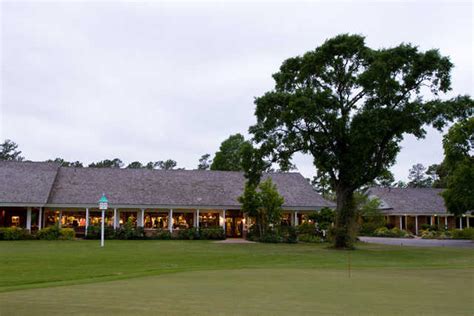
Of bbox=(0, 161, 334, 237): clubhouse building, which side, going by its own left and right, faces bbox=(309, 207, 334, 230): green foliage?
left

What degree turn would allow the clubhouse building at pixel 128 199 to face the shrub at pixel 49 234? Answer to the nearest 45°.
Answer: approximately 45° to its right

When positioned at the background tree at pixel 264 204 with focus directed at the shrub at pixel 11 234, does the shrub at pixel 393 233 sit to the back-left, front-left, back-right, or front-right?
back-right

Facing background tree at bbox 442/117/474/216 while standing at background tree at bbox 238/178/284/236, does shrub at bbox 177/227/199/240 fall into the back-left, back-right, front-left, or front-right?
back-left

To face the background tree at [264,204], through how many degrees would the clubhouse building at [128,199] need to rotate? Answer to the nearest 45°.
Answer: approximately 45° to its left

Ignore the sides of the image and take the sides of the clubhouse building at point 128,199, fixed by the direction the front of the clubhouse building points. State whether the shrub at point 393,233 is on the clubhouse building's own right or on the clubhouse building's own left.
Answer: on the clubhouse building's own left

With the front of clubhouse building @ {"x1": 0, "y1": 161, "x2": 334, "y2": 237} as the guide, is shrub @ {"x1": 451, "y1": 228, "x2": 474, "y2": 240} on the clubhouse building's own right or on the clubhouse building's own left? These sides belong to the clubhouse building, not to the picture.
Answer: on the clubhouse building's own left

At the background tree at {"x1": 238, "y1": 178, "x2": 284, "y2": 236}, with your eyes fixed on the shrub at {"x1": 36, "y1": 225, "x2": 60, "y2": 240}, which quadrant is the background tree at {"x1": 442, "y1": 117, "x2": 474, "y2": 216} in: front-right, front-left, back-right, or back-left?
back-right

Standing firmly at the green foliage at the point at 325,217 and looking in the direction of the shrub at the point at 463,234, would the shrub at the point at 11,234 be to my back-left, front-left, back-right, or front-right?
back-left

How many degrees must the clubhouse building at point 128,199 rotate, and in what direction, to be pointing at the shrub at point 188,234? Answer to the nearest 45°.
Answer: approximately 45° to its left

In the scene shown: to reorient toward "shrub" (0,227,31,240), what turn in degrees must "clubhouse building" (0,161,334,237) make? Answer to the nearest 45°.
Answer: approximately 45° to its right

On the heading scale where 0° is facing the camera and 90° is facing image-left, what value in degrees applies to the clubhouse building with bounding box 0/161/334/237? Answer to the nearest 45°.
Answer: approximately 0°

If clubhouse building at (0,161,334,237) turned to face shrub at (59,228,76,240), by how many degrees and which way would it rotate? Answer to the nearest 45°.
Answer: approximately 45° to its right

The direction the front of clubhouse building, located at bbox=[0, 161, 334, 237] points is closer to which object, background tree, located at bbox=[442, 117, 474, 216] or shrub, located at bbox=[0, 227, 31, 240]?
the shrub
